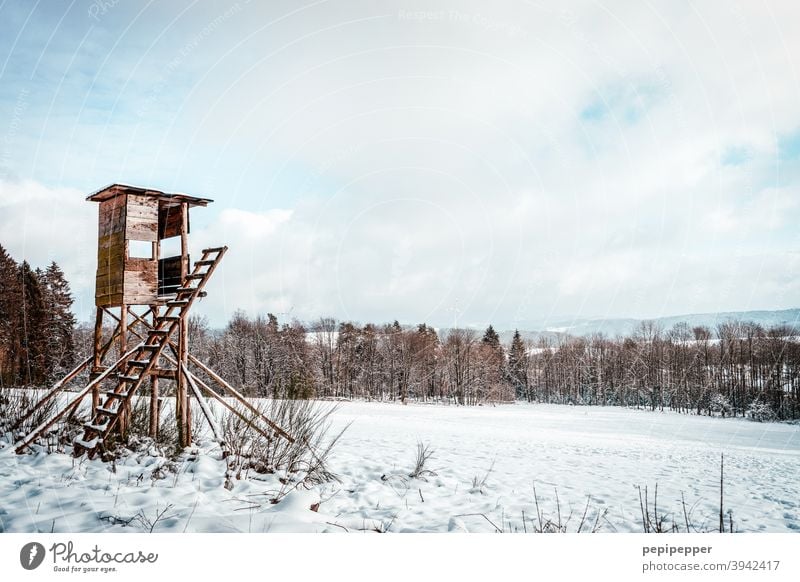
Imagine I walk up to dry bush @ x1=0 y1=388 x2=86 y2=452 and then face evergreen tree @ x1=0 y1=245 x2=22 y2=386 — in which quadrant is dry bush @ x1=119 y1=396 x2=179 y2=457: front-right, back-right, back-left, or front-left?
back-right

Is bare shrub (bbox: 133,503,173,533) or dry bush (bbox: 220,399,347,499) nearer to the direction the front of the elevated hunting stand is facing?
the dry bush

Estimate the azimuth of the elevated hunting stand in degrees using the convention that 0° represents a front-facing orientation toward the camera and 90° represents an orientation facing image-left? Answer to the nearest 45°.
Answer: approximately 315°

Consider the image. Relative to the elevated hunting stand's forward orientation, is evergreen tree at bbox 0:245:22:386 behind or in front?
behind

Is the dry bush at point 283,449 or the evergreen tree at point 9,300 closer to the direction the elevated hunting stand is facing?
the dry bush
